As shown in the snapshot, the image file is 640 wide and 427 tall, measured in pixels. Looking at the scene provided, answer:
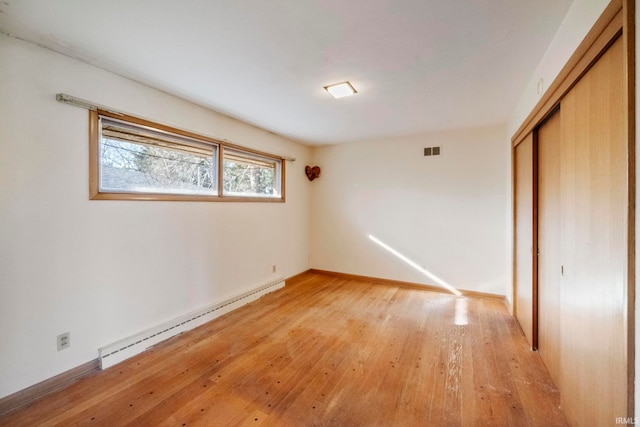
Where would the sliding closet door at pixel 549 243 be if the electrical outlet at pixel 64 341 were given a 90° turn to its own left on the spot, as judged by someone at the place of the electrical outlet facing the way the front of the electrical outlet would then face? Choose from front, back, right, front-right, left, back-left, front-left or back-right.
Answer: right

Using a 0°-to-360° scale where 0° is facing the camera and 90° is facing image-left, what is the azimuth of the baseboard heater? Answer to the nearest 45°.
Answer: approximately 315°

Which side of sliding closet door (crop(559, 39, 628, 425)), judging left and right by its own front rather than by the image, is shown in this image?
left

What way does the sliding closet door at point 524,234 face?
to the viewer's left

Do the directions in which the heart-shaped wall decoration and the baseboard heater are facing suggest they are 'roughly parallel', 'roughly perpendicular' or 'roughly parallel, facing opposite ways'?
roughly perpendicular

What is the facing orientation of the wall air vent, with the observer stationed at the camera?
facing the viewer

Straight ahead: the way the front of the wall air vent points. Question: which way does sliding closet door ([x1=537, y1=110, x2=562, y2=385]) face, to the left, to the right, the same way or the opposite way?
to the right

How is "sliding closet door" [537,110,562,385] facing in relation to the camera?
to the viewer's left

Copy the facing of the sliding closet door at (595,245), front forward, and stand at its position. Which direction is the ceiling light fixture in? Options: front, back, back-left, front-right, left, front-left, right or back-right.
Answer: front

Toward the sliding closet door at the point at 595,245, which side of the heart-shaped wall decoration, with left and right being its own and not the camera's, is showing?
front

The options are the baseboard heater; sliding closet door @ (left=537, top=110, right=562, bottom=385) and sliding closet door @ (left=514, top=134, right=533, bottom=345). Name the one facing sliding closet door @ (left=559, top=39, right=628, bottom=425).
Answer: the baseboard heater

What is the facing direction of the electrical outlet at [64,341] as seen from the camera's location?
facing the viewer and to the right of the viewer

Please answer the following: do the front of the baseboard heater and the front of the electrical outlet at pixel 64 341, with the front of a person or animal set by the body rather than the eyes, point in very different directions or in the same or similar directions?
same or similar directions

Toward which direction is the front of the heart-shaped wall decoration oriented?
toward the camera

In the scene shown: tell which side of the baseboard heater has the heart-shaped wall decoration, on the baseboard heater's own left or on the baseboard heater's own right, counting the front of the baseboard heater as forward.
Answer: on the baseboard heater's own left

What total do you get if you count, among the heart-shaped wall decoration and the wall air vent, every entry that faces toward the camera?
2

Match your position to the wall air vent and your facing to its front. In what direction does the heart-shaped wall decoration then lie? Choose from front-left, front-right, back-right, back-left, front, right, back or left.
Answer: right

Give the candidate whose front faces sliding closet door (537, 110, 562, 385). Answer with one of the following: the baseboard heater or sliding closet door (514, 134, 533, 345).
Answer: the baseboard heater

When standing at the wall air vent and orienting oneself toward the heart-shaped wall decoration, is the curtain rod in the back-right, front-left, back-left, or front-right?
front-left

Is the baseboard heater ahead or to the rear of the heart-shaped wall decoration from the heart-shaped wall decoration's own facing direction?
ahead
